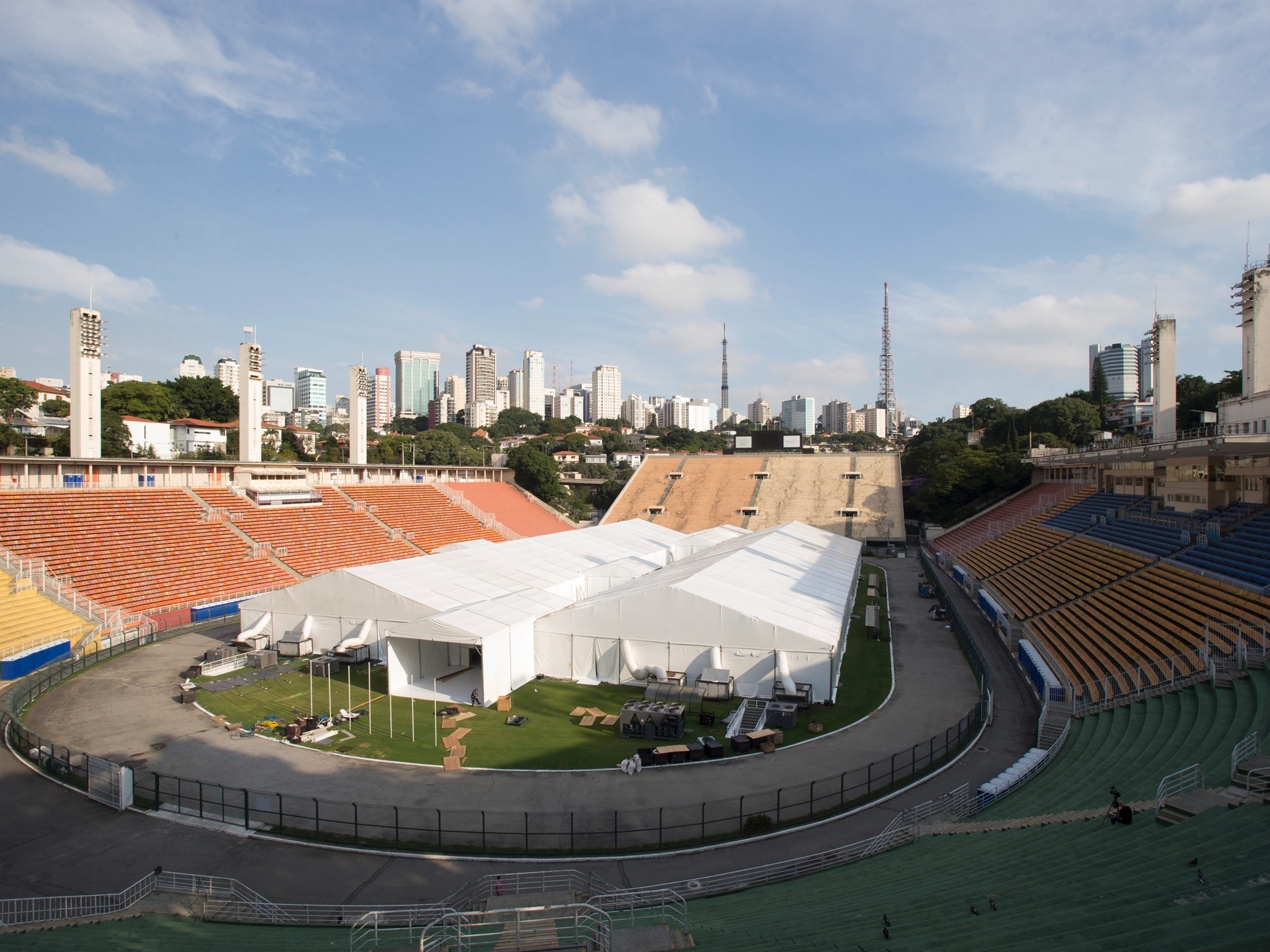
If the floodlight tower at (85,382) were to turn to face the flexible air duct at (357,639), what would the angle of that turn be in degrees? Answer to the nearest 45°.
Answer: approximately 45° to its right

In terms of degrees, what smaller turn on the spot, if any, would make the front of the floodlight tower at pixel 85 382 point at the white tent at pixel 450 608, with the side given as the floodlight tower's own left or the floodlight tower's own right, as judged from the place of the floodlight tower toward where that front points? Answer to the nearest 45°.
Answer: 0° — it already faces it

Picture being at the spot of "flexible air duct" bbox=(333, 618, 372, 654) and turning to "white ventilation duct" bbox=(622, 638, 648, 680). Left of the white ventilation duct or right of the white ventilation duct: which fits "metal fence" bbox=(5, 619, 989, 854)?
right

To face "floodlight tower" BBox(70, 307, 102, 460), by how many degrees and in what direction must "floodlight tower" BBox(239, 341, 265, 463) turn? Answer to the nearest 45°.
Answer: approximately 90° to its right

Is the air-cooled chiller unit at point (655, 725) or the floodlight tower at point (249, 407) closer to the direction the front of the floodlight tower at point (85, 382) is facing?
the air-cooled chiller unit

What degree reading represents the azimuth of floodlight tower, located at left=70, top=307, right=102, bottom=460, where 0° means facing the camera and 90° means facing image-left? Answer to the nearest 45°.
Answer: approximately 315°

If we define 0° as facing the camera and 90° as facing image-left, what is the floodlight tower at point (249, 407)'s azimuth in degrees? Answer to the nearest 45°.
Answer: approximately 315°

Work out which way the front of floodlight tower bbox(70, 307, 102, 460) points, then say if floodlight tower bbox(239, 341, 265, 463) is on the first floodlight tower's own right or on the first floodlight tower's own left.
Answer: on the first floodlight tower's own left
